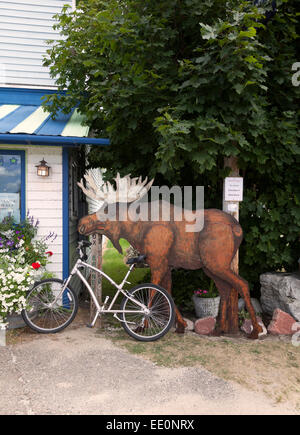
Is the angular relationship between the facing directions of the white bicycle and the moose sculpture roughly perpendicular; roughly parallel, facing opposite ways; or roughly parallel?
roughly parallel

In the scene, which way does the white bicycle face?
to the viewer's left

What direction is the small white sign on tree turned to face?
toward the camera

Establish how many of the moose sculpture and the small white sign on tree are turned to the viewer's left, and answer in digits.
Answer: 1

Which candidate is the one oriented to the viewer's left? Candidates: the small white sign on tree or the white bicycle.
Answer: the white bicycle

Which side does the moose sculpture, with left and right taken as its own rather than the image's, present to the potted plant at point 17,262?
front

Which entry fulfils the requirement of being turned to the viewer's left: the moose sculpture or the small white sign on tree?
the moose sculpture

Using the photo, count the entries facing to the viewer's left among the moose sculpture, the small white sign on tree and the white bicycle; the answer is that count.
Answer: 2

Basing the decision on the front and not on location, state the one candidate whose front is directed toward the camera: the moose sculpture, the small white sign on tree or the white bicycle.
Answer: the small white sign on tree

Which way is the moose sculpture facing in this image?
to the viewer's left

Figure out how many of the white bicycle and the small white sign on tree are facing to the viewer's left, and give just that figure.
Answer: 1

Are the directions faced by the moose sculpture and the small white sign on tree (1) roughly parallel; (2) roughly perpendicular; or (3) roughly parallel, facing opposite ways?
roughly perpendicular

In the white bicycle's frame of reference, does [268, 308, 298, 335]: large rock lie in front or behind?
behind
